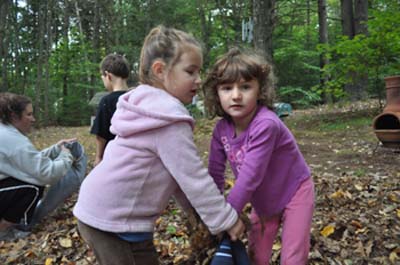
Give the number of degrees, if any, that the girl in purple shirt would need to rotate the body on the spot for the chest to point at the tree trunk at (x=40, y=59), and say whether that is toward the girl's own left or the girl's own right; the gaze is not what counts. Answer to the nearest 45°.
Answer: approximately 90° to the girl's own right

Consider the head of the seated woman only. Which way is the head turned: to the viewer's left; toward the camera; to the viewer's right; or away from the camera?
to the viewer's right

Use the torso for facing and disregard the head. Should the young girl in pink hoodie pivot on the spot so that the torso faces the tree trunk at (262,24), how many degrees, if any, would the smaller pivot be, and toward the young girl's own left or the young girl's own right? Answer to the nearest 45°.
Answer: approximately 90° to the young girl's own left

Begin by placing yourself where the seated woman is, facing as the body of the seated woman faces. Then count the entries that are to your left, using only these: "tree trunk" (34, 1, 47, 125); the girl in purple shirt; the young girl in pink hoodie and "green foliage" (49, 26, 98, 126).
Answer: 2

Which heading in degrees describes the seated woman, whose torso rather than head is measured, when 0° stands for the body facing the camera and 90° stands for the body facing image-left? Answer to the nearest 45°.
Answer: approximately 270°

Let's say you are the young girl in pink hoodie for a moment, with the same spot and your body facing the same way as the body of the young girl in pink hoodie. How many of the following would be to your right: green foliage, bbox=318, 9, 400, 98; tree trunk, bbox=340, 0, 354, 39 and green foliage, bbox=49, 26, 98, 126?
0

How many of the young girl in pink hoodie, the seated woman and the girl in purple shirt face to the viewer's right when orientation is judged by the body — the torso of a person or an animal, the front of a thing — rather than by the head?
2

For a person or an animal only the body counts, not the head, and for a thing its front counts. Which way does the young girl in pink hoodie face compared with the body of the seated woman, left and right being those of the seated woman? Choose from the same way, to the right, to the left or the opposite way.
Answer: the same way

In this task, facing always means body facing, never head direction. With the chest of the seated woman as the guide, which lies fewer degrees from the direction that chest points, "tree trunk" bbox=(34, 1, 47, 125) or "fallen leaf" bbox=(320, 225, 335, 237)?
the fallen leaf

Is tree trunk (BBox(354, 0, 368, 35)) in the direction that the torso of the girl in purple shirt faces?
no

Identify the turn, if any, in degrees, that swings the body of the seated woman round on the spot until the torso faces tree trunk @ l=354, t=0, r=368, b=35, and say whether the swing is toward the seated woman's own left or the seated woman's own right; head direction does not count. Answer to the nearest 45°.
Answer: approximately 45° to the seated woman's own left

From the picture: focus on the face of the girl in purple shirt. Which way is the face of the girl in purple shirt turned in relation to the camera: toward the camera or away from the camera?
toward the camera

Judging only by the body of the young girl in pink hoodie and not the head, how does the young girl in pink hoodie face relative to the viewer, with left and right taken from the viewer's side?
facing to the right of the viewer

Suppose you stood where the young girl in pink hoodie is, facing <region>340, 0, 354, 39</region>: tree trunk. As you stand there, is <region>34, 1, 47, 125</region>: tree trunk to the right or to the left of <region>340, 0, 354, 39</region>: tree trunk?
left

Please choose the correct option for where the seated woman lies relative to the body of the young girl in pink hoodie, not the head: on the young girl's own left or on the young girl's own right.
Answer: on the young girl's own left
